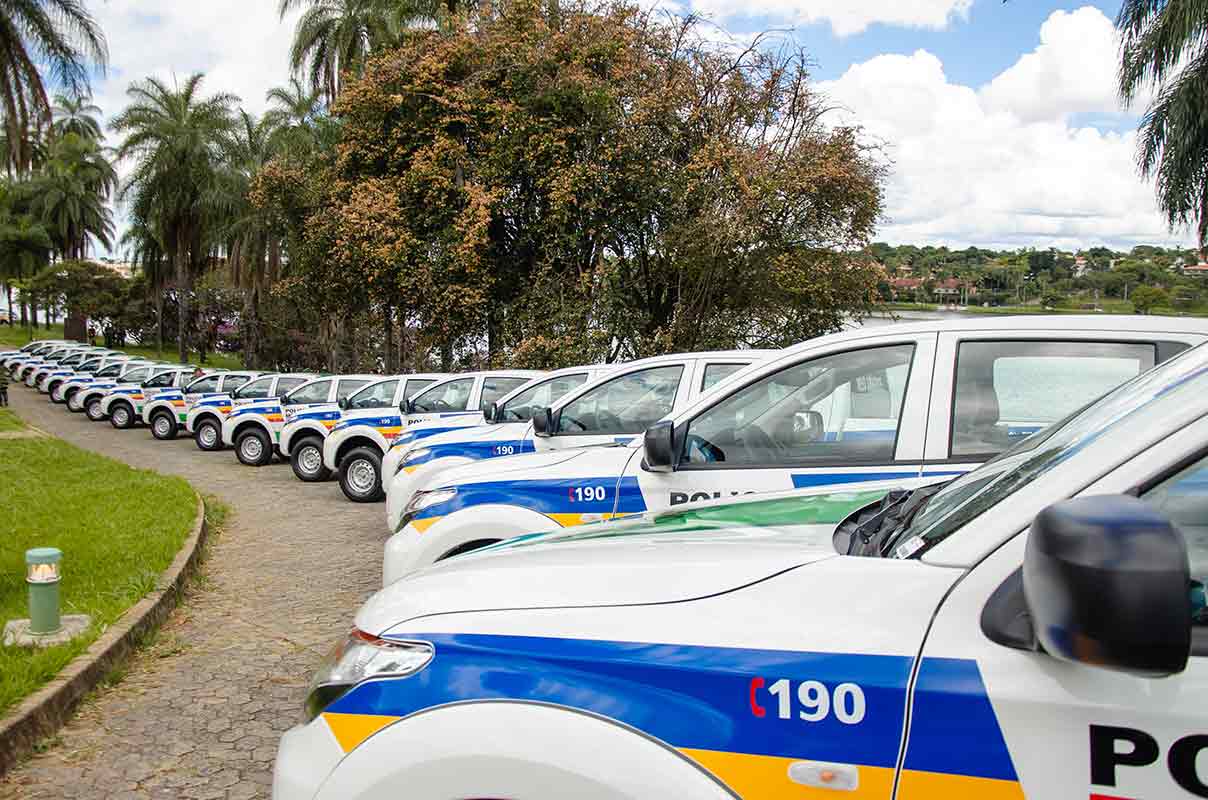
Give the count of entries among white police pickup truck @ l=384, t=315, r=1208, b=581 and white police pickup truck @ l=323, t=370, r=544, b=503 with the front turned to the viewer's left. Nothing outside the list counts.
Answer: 2

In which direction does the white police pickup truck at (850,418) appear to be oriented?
to the viewer's left

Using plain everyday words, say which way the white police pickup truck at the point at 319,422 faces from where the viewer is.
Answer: facing to the left of the viewer

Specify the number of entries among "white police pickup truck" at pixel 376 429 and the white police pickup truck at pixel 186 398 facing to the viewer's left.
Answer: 2

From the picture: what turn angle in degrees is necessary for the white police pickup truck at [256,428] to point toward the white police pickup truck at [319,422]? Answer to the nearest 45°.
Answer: approximately 90° to its left

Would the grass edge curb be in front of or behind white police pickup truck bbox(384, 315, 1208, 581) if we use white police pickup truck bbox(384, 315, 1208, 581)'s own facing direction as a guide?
in front

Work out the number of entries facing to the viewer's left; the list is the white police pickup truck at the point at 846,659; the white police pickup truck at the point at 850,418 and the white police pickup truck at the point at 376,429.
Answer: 3

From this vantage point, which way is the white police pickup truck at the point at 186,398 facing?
to the viewer's left

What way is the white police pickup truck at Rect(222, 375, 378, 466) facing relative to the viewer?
to the viewer's left

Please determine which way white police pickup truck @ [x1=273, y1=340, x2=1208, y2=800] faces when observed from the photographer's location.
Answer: facing to the left of the viewer

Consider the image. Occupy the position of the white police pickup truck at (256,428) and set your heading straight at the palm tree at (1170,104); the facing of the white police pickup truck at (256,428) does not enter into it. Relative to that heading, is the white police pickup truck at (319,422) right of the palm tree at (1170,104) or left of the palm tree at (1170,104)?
right

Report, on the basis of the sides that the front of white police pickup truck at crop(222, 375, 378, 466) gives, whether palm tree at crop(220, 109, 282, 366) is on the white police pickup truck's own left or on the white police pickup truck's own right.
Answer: on the white police pickup truck's own right

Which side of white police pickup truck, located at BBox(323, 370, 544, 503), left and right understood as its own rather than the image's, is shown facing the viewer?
left
